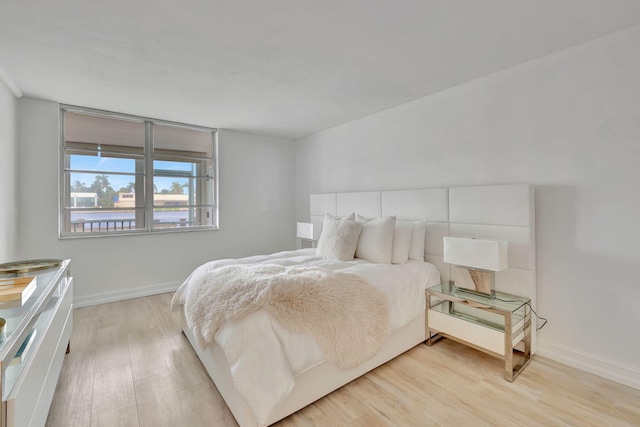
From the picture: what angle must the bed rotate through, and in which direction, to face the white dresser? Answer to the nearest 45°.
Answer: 0° — it already faces it

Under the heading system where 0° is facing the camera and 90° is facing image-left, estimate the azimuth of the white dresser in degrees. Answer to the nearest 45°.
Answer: approximately 270°

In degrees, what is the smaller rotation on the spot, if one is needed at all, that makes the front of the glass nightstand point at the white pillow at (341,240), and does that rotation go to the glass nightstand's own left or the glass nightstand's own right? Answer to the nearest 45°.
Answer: approximately 45° to the glass nightstand's own right

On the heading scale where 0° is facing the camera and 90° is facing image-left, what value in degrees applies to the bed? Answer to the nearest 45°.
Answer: approximately 45°

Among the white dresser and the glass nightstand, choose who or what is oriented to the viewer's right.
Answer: the white dresser

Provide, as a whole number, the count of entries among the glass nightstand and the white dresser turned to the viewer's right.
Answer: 1

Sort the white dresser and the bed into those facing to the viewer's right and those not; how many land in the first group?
1

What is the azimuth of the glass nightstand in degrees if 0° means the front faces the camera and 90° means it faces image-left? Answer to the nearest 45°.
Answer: approximately 45°
